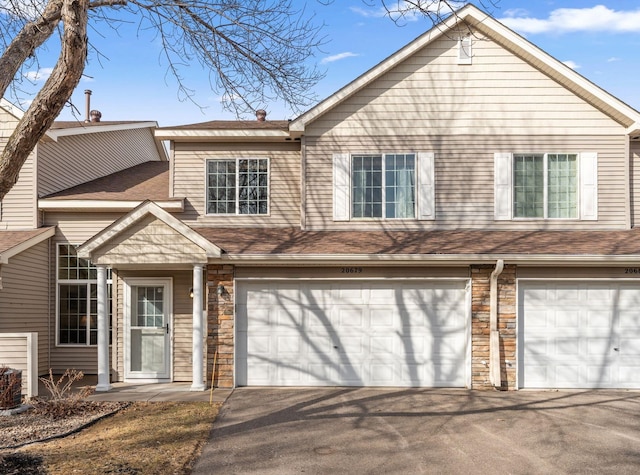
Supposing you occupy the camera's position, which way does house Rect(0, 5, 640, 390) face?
facing the viewer
